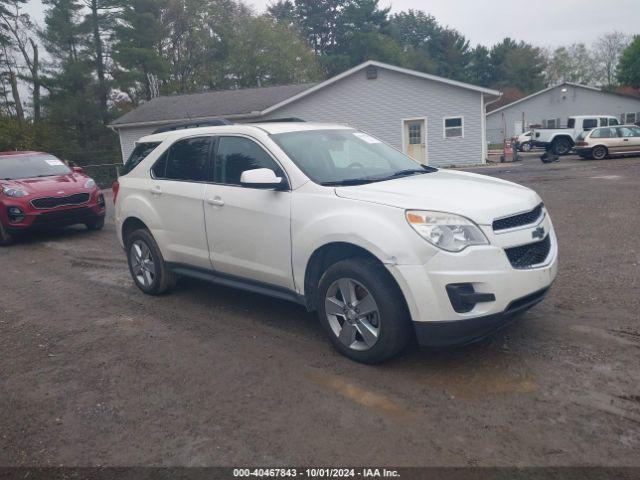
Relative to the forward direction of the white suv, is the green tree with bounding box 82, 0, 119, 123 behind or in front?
behind

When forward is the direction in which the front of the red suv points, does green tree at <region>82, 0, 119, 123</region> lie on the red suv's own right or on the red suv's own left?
on the red suv's own left

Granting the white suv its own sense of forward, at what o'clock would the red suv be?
The red suv is roughly at 6 o'clock from the white suv.

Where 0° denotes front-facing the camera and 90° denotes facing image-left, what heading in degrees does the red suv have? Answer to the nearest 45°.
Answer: approximately 315°

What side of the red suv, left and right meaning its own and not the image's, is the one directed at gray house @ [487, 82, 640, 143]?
left

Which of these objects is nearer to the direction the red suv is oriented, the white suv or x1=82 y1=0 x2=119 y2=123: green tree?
the white suv

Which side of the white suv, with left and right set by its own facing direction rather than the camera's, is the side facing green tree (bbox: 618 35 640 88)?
left

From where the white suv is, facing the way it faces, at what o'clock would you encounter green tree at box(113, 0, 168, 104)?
The green tree is roughly at 7 o'clock from the white suv.

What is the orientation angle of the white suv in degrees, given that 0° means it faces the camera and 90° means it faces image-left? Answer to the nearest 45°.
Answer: approximately 315°

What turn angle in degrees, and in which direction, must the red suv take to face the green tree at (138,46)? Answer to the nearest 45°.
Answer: approximately 135° to its left
